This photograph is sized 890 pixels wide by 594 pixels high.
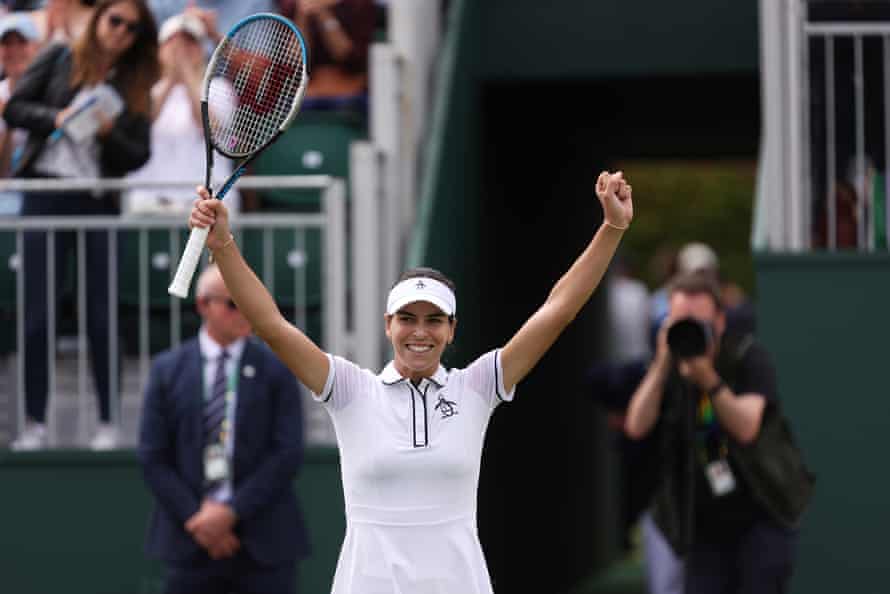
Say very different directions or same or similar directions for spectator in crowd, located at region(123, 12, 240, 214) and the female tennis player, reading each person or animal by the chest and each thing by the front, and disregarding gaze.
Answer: same or similar directions

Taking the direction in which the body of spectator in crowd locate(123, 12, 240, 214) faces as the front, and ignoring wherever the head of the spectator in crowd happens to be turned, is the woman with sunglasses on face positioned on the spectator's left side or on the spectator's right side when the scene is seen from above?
on the spectator's right side

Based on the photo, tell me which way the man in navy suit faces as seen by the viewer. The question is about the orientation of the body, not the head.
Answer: toward the camera

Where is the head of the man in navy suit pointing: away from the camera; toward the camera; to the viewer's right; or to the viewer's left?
toward the camera

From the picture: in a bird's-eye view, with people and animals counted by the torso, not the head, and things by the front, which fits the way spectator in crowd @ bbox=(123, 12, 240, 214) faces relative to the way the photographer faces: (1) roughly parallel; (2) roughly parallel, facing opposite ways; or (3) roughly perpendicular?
roughly parallel

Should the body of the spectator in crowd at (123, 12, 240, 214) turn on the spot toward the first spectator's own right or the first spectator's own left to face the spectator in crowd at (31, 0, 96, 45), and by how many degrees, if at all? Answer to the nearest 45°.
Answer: approximately 135° to the first spectator's own right

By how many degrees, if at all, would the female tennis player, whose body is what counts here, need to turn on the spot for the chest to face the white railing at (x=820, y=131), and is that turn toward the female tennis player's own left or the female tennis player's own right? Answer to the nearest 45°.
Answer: approximately 135° to the female tennis player's own left

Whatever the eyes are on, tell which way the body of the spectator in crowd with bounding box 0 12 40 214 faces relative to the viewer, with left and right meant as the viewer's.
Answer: facing the viewer

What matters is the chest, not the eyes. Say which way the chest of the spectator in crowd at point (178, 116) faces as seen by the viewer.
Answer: toward the camera

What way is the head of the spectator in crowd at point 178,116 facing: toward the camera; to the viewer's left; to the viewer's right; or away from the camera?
toward the camera

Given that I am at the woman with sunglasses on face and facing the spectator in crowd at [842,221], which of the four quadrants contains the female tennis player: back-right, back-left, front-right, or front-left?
front-right

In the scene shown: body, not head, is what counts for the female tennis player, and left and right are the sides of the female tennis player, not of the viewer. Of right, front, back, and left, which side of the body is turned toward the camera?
front

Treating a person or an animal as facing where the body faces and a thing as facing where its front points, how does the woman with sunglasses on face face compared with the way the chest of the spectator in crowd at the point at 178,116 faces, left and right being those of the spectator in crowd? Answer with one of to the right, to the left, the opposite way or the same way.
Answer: the same way
